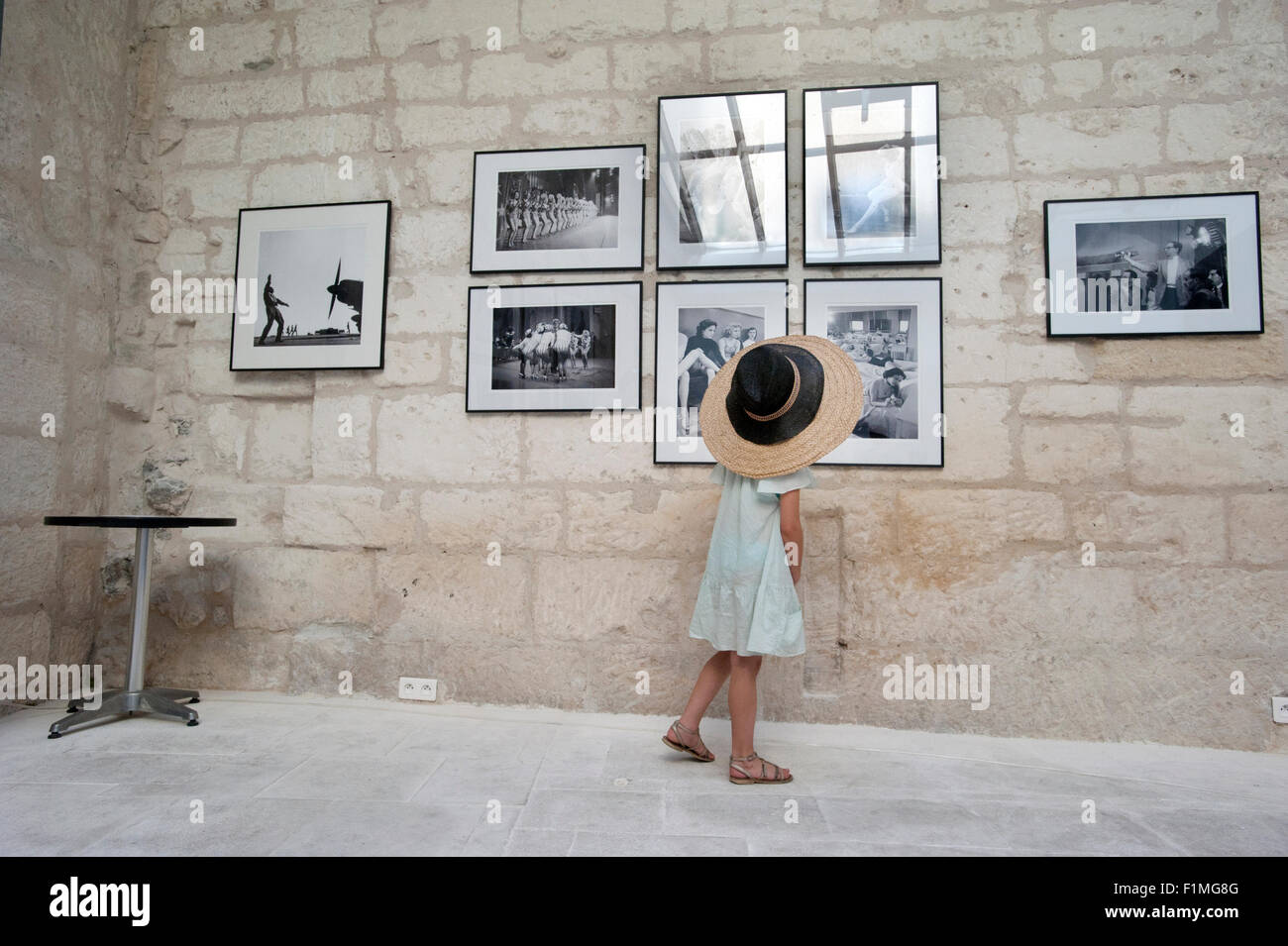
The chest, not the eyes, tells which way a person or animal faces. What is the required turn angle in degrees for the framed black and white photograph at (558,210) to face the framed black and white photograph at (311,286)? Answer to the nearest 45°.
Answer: approximately 90° to its right

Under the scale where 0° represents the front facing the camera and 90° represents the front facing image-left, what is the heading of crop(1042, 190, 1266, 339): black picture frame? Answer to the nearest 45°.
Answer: approximately 0°

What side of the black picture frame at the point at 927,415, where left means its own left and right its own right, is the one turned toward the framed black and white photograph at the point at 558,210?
right

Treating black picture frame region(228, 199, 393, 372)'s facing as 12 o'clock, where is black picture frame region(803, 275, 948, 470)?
black picture frame region(803, 275, 948, 470) is roughly at 10 o'clock from black picture frame region(228, 199, 393, 372).

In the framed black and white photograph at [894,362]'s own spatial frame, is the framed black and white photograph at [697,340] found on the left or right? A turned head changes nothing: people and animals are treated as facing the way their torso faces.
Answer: on its right

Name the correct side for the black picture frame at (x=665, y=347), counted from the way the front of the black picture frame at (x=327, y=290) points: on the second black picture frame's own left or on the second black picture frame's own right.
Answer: on the second black picture frame's own left

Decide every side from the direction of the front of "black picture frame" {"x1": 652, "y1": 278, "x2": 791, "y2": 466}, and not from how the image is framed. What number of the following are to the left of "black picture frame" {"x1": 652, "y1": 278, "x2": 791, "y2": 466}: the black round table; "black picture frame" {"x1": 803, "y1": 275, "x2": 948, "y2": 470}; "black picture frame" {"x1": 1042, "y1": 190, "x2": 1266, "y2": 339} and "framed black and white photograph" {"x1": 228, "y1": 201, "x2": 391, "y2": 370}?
2

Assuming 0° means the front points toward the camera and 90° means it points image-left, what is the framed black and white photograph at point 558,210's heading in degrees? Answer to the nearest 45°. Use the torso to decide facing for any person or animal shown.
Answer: approximately 0°

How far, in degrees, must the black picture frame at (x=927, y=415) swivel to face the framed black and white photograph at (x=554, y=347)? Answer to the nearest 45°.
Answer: approximately 90° to its right

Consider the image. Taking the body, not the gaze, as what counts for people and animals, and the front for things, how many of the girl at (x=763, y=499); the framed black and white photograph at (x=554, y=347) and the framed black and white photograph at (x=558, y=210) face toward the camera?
2

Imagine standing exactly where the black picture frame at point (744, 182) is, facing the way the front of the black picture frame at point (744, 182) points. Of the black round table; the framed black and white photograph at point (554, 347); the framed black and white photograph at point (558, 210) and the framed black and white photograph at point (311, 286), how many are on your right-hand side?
4
